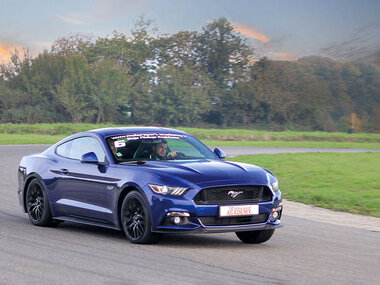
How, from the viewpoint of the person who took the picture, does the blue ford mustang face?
facing the viewer and to the right of the viewer
